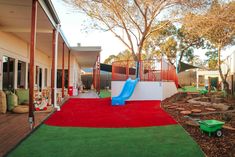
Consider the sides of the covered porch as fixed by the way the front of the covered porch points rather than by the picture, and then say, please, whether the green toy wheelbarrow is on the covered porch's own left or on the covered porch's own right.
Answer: on the covered porch's own right

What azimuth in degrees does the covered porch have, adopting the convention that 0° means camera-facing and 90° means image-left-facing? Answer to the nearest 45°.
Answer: approximately 270°
